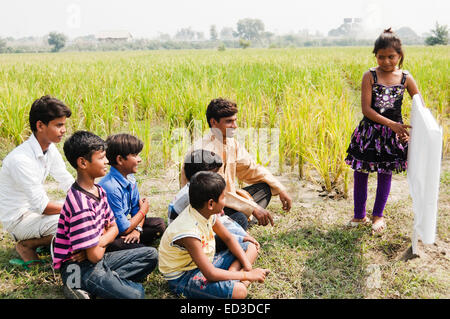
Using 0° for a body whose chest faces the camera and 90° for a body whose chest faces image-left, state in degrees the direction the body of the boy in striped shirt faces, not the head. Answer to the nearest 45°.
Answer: approximately 270°

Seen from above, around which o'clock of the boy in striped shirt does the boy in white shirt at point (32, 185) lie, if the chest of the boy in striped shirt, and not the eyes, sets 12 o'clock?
The boy in white shirt is roughly at 8 o'clock from the boy in striped shirt.

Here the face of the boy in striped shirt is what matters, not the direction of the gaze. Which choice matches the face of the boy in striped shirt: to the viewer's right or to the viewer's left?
to the viewer's right

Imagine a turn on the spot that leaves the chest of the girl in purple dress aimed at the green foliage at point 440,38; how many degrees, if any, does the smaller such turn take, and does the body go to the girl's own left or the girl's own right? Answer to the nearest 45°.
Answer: approximately 180°

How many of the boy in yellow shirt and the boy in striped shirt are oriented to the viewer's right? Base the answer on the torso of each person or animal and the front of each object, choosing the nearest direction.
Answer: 2

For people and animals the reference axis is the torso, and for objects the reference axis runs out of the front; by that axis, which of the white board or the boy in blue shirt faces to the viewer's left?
the white board

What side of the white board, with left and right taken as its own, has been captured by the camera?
left

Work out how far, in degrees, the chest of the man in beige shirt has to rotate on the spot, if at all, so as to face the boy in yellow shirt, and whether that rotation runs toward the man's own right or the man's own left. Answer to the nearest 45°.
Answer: approximately 45° to the man's own right

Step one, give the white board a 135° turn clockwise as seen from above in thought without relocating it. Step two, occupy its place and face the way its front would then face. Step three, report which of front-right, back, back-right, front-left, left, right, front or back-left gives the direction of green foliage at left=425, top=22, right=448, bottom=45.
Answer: front-left

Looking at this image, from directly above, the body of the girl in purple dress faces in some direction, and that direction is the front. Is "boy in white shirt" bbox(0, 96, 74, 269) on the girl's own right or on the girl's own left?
on the girl's own right

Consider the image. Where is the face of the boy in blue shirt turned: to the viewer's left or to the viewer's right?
to the viewer's right

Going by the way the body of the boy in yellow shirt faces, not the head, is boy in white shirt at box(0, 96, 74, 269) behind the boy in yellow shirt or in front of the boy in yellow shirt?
behind

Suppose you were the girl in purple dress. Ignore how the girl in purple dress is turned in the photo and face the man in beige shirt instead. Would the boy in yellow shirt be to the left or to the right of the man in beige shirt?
left
